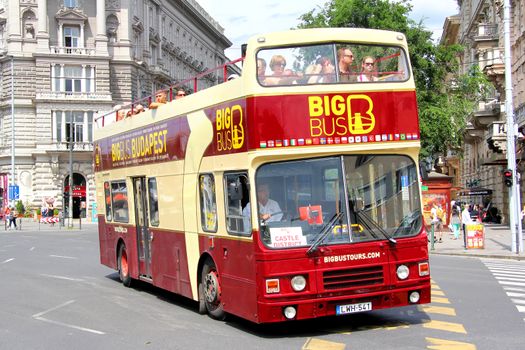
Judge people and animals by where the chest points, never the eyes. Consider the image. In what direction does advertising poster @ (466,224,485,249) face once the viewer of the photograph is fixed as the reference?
facing the viewer

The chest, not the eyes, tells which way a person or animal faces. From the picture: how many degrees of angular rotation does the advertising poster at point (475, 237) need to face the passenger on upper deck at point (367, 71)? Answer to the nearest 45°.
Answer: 0° — it already faces them

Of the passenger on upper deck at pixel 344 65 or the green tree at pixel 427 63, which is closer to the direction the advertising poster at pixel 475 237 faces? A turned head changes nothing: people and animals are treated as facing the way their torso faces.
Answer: the passenger on upper deck

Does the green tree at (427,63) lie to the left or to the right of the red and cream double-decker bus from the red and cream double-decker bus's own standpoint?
on its left

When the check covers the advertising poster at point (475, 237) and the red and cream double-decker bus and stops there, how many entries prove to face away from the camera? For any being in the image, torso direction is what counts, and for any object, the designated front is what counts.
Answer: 0

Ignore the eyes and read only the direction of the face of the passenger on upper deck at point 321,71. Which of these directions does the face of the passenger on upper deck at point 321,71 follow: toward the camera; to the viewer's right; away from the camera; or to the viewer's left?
toward the camera

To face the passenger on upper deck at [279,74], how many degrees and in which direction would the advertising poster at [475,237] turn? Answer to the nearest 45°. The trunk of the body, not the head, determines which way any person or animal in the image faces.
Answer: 0° — it already faces them

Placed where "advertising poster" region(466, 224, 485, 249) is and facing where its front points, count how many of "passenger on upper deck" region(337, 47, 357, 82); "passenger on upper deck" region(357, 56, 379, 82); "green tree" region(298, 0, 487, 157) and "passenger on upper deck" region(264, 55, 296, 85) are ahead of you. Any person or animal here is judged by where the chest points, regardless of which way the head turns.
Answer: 3

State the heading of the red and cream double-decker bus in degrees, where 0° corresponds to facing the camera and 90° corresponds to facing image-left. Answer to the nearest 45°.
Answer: approximately 315°

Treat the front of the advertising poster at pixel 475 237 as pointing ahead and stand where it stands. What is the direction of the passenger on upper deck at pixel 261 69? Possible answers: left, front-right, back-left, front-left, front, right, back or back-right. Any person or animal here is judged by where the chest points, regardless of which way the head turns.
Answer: front

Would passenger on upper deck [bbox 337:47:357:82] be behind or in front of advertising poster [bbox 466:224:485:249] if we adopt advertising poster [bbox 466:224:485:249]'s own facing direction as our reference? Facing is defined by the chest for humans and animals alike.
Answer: in front

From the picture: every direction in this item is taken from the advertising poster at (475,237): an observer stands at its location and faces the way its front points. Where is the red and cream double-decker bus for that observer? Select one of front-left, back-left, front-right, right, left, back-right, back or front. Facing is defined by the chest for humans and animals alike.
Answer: front
